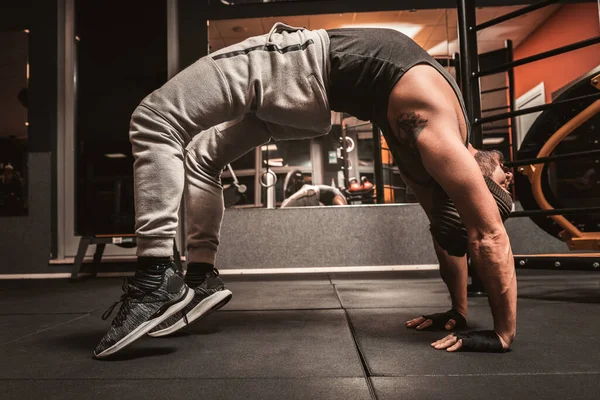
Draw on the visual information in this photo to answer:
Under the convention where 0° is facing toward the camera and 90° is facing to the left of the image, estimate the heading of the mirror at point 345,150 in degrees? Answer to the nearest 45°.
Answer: approximately 0°

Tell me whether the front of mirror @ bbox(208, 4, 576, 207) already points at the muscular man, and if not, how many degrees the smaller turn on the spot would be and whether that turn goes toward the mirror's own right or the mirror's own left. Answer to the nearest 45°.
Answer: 0° — it already faces them

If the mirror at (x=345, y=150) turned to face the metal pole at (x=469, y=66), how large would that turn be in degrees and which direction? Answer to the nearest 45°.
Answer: approximately 45° to its left

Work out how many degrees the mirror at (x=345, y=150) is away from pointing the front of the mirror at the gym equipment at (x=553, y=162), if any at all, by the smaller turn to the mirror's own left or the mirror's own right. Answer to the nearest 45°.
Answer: approximately 45° to the mirror's own left

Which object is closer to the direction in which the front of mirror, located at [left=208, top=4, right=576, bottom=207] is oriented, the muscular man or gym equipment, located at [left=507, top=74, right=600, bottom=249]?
the muscular man

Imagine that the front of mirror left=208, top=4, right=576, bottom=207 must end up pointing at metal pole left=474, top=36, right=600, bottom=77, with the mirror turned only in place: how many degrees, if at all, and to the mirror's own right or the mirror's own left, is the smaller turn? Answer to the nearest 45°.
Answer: approximately 45° to the mirror's own left
